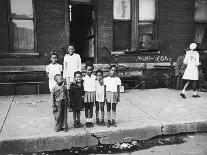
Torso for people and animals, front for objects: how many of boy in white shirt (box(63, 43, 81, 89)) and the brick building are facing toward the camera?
2

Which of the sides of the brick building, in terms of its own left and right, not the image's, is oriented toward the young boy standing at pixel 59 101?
front

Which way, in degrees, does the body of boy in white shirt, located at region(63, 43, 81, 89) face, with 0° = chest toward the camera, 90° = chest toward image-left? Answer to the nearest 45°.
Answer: approximately 0°

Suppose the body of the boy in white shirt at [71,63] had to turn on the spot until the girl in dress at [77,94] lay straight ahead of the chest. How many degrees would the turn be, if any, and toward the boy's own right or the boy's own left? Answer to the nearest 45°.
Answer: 0° — they already face them

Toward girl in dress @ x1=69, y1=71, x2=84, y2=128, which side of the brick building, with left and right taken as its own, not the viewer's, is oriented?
front
